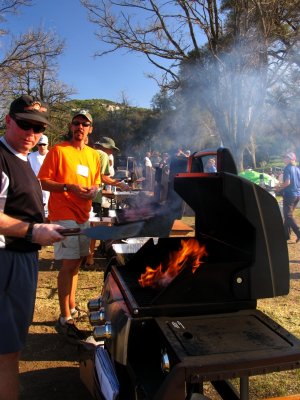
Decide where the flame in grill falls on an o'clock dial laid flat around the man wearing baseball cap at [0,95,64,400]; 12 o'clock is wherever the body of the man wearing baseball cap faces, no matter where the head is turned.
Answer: The flame in grill is roughly at 11 o'clock from the man wearing baseball cap.

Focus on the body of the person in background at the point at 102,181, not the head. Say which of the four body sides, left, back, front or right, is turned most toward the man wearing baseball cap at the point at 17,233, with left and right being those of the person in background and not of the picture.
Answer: right

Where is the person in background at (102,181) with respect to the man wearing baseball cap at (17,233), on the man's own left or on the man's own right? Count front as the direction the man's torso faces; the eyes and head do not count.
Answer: on the man's own left

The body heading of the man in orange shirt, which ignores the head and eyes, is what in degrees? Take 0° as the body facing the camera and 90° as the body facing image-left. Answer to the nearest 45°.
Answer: approximately 315°

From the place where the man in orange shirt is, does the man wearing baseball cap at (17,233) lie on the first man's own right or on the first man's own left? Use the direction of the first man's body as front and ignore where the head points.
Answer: on the first man's own right

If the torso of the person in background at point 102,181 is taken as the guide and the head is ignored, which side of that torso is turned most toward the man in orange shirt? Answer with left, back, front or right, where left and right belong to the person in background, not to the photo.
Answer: right

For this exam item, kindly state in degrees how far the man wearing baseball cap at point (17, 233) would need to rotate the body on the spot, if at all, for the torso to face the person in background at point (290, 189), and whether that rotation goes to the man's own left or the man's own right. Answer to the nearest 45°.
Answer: approximately 90° to the man's own left

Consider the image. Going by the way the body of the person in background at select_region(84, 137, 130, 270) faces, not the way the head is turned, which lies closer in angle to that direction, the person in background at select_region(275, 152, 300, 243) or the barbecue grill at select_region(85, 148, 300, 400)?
the person in background

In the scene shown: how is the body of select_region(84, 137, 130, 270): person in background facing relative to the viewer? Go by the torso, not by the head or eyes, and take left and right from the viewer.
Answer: facing to the right of the viewer

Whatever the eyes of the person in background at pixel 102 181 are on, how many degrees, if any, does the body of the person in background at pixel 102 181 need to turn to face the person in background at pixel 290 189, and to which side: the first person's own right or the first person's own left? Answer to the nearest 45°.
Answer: approximately 45° to the first person's own left

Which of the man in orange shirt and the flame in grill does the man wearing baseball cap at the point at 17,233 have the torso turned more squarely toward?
the flame in grill

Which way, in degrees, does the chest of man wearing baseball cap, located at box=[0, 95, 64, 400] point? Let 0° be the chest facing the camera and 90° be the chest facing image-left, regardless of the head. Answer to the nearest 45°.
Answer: approximately 315°

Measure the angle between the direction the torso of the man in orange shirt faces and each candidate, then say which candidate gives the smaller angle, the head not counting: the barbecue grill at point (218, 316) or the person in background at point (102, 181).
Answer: the barbecue grill
